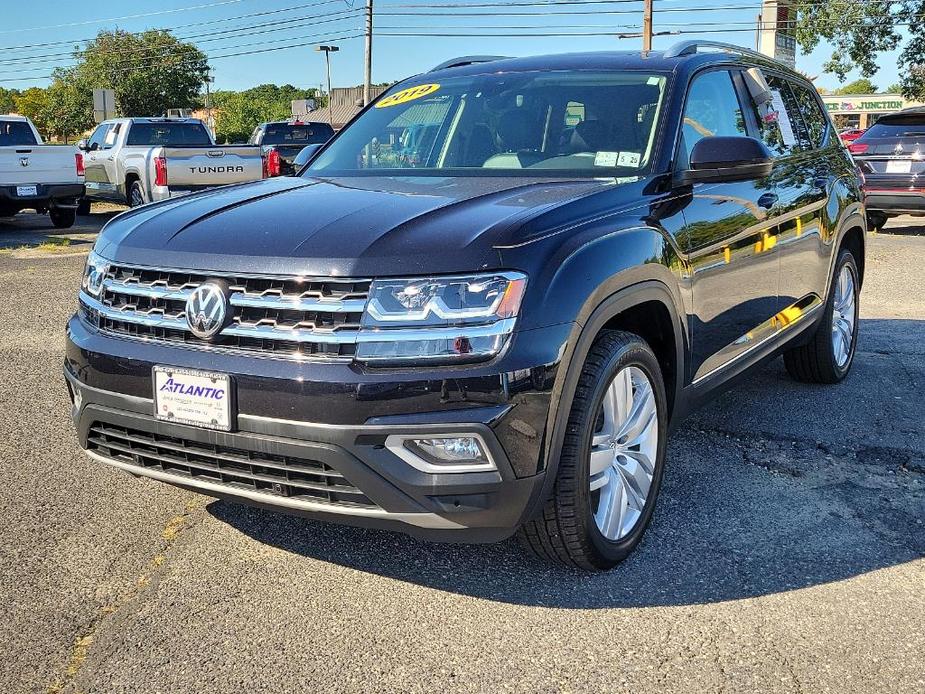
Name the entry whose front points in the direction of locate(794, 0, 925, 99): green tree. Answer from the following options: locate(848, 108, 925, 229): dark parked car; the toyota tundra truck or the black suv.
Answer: the dark parked car

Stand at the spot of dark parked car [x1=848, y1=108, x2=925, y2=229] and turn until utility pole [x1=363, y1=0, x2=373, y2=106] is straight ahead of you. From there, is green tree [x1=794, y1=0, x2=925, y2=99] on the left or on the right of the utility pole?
right

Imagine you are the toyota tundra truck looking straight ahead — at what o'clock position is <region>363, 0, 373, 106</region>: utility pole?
The utility pole is roughly at 2 o'clock from the toyota tundra truck.

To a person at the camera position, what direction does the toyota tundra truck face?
facing away from the viewer and to the left of the viewer

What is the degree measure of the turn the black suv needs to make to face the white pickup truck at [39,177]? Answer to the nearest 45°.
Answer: approximately 90° to its right

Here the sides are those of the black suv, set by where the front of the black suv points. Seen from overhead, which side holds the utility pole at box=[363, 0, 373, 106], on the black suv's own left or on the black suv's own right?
on the black suv's own right

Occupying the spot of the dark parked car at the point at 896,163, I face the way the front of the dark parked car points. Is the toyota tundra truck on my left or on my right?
on my left

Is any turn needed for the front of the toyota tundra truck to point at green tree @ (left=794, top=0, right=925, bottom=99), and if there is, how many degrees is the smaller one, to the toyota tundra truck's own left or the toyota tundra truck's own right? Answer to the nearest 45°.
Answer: approximately 90° to the toyota tundra truck's own right

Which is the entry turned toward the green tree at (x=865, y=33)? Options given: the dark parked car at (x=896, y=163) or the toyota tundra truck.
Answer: the dark parked car

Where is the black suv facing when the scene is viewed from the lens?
facing the viewer and to the left of the viewer

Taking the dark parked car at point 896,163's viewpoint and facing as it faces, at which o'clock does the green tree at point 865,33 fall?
The green tree is roughly at 12 o'clock from the dark parked car.

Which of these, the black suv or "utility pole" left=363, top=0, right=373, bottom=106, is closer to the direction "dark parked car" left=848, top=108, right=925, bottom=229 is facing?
the utility pole

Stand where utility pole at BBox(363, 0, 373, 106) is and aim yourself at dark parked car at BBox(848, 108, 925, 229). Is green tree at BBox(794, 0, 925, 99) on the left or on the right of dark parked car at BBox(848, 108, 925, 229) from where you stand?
left

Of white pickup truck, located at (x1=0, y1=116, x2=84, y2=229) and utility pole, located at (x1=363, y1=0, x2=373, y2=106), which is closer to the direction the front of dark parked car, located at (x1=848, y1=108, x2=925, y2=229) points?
the utility pole

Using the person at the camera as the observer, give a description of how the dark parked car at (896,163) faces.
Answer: facing away from the viewer

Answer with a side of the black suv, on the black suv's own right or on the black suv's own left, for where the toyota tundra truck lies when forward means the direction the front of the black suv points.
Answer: on the black suv's own right

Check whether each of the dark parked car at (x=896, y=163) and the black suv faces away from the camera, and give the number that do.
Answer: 1

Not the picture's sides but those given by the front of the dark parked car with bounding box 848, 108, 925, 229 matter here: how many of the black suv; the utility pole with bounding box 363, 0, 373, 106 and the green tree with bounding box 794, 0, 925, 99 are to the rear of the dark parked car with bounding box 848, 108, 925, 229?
1
